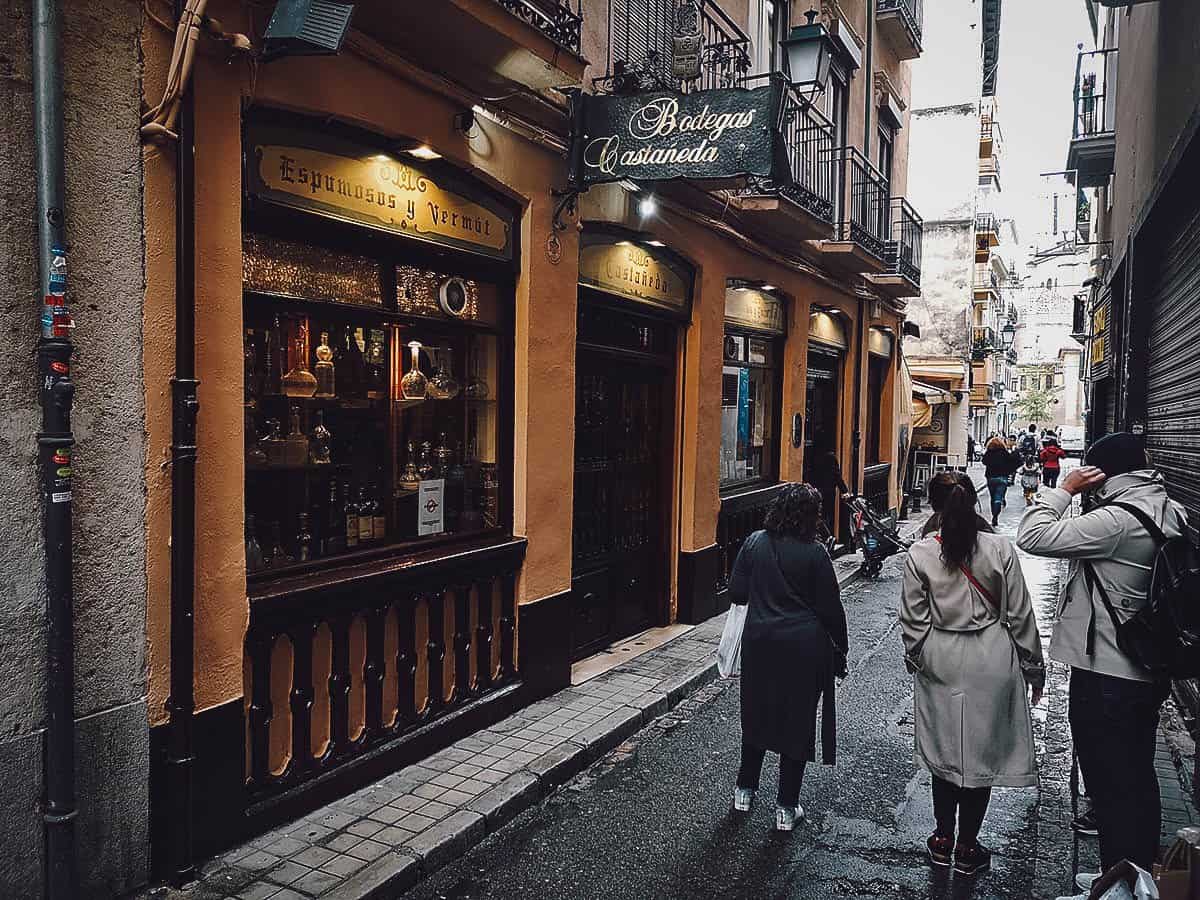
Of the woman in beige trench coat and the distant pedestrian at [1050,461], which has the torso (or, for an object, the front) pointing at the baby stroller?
the woman in beige trench coat

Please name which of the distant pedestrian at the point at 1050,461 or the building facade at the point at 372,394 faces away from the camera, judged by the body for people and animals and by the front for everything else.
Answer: the distant pedestrian

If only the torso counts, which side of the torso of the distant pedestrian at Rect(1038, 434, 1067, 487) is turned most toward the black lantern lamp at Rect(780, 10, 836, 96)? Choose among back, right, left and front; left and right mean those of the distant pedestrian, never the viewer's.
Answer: back

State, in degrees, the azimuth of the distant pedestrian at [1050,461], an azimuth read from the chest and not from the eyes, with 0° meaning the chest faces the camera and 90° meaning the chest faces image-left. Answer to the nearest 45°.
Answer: approximately 180°

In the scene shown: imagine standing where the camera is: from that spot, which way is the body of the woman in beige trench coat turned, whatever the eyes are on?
away from the camera

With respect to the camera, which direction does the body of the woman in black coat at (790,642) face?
away from the camera

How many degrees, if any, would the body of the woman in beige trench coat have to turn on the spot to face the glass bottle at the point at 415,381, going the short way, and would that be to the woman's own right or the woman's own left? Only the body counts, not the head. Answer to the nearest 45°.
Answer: approximately 90° to the woman's own left

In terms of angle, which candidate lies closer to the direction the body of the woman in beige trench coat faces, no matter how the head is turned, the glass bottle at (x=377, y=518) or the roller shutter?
the roller shutter

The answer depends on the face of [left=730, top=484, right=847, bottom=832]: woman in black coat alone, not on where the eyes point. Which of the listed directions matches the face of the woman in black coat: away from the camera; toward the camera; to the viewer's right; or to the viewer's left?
away from the camera

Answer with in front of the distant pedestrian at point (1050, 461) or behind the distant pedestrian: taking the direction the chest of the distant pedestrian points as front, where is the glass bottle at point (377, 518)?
behind

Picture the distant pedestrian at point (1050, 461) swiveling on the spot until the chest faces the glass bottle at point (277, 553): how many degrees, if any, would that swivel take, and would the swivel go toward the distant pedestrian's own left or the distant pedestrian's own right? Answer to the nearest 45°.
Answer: approximately 180°
